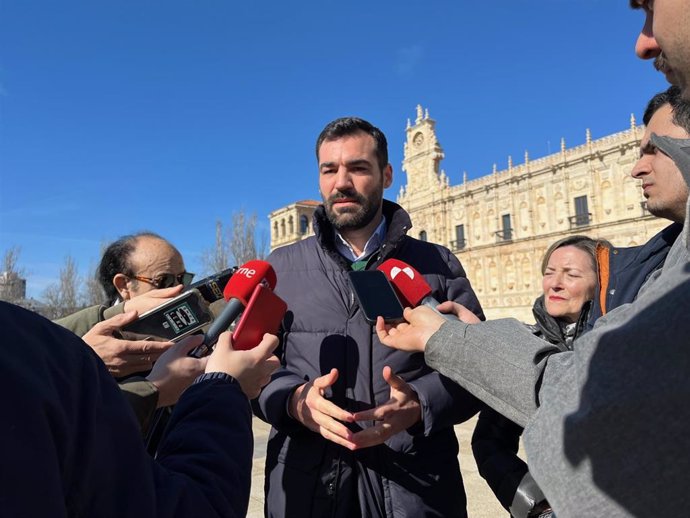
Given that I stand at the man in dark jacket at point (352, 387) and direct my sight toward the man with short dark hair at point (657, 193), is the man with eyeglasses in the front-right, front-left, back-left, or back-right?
back-right

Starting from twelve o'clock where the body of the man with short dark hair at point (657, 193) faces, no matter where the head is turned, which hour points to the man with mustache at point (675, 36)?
the man with mustache at point (675, 36) is roughly at 9 o'clock from the man with short dark hair at point (657, 193).

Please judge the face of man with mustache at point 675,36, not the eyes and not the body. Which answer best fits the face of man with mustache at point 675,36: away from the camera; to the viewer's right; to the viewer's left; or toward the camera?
to the viewer's left

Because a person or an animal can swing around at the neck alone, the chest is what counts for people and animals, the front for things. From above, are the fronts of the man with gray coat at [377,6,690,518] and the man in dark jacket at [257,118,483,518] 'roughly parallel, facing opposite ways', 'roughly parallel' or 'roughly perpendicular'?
roughly perpendicular

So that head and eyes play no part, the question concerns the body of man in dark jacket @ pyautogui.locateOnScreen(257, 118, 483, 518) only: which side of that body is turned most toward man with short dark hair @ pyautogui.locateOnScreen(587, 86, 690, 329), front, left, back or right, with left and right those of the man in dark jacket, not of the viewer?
left

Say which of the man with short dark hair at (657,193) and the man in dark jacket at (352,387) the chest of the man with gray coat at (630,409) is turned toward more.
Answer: the man in dark jacket

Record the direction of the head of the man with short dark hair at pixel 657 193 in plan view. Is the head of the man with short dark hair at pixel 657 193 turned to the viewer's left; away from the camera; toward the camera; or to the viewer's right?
to the viewer's left

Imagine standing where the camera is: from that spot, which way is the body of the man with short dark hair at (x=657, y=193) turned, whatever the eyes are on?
to the viewer's left

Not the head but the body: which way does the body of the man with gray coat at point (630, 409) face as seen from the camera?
to the viewer's left
